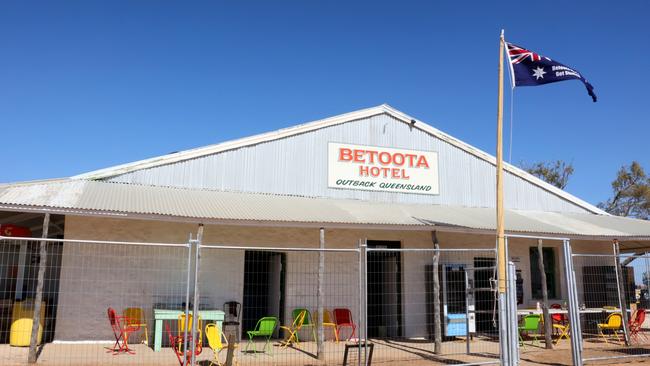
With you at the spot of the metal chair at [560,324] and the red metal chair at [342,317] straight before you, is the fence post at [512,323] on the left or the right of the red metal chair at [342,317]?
left

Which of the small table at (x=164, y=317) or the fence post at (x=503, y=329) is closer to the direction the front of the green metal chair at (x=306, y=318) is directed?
the fence post
